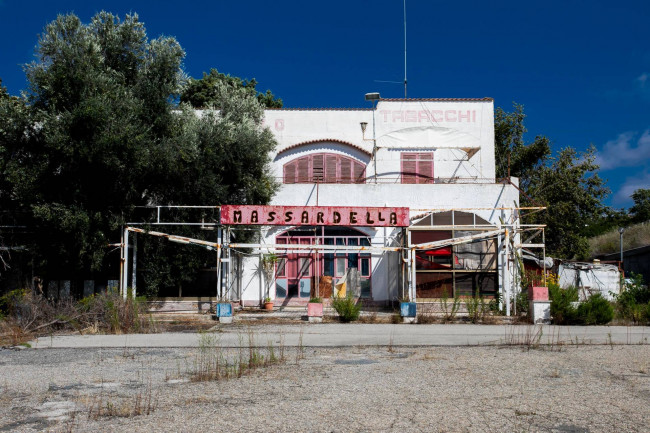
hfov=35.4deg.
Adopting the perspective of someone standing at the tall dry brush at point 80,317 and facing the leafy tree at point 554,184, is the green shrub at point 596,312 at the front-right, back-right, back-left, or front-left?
front-right

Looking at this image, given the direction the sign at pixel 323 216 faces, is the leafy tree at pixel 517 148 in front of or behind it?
behind

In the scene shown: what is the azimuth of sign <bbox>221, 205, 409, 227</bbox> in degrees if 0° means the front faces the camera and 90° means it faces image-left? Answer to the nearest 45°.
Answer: approximately 0°

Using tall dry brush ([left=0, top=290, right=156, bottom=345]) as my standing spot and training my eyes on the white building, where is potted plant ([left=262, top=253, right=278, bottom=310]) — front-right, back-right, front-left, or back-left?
front-left

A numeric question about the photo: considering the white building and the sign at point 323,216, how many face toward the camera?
2

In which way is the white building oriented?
toward the camera

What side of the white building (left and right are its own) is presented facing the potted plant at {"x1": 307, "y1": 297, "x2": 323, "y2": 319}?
front

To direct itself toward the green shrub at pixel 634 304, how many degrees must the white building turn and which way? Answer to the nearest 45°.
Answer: approximately 45° to its left

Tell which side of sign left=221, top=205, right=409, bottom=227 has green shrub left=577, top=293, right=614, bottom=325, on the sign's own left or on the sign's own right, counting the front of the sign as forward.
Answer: on the sign's own left

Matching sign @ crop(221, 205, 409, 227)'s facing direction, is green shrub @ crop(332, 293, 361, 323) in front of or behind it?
in front

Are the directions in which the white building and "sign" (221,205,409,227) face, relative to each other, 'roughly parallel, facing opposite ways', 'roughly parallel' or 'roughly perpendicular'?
roughly parallel

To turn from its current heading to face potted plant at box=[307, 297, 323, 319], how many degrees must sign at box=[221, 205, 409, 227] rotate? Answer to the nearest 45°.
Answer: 0° — it already faces it

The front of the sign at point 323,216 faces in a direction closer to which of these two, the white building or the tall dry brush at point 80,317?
the tall dry brush

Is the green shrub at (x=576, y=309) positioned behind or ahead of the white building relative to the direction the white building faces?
ahead
